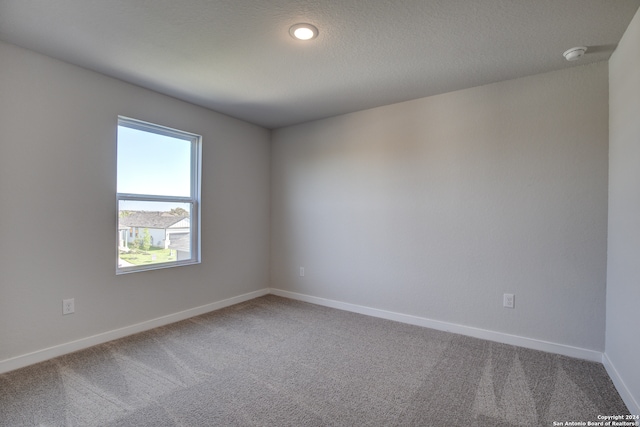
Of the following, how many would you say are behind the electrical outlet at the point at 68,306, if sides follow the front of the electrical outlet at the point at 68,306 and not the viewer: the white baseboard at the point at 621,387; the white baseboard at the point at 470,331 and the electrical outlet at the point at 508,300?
0

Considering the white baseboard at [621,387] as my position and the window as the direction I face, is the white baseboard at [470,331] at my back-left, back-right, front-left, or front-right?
front-right

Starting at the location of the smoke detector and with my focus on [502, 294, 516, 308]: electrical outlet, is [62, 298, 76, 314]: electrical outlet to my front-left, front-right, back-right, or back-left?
front-left

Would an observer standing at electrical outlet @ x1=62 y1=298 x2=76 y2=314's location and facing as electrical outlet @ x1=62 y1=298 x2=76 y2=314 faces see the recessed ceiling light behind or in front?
in front

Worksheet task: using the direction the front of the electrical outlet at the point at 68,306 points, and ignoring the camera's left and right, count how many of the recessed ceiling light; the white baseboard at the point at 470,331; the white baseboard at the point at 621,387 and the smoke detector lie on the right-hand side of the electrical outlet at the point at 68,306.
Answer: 0

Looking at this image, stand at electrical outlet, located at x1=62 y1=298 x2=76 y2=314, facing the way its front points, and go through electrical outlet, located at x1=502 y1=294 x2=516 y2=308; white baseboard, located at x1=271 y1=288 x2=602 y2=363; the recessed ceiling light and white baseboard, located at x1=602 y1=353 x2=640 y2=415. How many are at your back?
0

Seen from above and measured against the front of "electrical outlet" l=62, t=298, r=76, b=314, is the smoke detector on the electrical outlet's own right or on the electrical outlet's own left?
on the electrical outlet's own left

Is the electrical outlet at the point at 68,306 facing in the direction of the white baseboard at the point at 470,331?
no

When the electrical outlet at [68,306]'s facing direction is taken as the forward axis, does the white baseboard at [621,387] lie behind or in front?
in front

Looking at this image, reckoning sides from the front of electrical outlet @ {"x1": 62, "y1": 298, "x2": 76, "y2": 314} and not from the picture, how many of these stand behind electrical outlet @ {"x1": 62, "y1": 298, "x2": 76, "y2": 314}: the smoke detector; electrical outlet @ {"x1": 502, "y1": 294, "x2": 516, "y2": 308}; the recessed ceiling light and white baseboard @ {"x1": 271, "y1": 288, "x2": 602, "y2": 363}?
0

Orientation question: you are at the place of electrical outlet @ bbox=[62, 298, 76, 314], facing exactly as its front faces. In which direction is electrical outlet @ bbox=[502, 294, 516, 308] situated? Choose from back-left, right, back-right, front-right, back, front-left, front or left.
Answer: front-left

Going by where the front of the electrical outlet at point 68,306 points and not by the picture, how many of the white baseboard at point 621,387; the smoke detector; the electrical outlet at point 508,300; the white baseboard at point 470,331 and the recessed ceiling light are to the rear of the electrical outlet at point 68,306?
0
